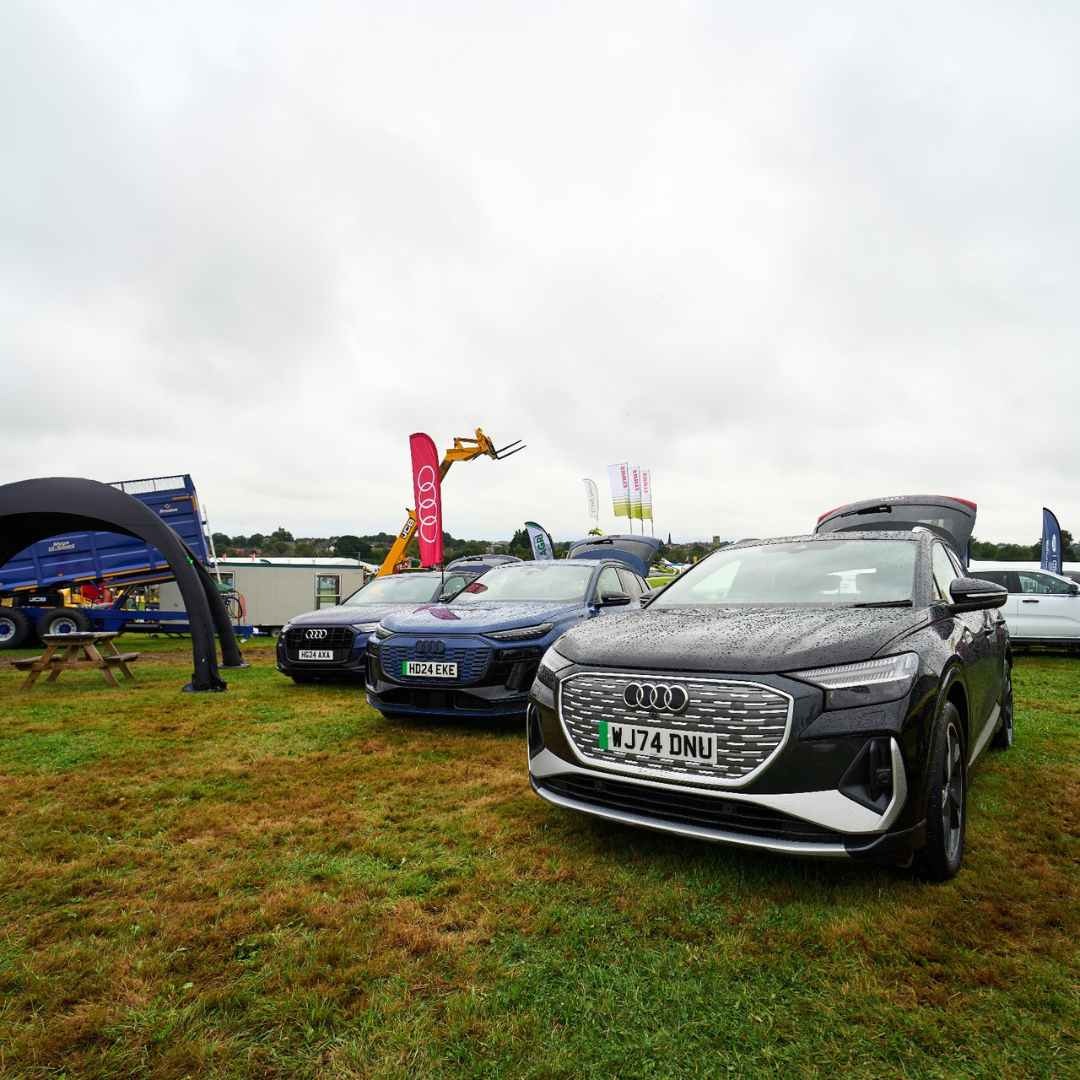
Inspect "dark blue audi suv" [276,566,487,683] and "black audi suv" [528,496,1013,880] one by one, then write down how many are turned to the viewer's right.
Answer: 0

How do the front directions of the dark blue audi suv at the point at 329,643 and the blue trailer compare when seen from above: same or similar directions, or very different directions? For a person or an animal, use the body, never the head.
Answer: very different directions

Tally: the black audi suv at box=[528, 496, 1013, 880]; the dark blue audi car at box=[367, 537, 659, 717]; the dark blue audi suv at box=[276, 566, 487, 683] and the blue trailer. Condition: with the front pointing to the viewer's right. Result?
1

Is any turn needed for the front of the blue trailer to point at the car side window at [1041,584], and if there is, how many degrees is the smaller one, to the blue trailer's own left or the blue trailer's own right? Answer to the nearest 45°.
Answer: approximately 45° to the blue trailer's own right

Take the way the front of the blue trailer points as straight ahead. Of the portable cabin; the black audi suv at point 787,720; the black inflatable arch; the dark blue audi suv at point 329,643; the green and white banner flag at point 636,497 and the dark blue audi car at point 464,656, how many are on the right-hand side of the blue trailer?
4

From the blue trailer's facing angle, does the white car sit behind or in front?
in front

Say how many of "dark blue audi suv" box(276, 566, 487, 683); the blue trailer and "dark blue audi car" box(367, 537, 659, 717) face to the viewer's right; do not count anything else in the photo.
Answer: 1

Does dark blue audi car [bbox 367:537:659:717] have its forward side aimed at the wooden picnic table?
no

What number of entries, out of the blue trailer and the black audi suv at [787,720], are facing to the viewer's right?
1

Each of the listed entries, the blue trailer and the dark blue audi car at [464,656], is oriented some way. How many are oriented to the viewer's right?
1

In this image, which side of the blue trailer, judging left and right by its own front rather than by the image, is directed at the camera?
right

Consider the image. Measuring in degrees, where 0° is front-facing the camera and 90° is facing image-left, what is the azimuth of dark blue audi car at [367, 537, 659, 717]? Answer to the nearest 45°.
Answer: approximately 45°

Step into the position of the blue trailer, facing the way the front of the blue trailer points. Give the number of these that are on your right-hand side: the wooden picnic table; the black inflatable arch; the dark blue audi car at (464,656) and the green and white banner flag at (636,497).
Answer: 3

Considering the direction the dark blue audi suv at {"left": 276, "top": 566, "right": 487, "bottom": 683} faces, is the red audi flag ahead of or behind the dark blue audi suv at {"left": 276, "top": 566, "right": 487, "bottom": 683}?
behind

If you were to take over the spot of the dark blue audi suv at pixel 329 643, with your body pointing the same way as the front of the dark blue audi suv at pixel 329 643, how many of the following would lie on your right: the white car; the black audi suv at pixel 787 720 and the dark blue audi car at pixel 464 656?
0
